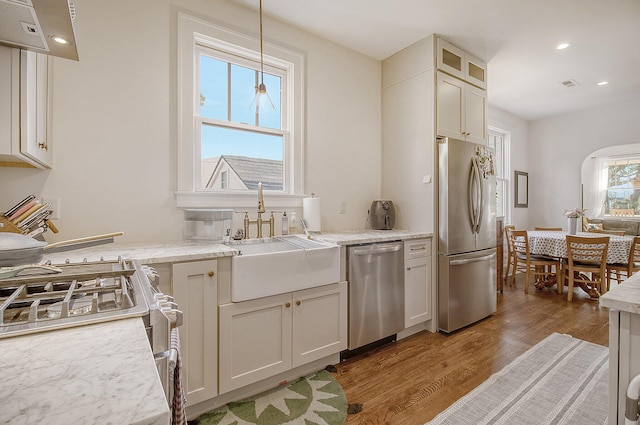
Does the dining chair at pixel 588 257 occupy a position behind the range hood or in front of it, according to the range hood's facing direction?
in front

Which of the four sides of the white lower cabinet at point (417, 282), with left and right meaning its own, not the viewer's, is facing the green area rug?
right

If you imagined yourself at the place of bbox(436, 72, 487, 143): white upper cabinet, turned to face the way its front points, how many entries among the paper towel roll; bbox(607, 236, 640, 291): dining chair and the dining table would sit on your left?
2

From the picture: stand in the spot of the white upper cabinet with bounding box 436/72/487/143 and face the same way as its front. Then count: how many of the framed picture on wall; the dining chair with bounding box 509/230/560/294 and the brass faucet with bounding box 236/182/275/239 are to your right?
1

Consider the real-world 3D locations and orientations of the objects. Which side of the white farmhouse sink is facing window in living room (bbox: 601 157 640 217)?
left

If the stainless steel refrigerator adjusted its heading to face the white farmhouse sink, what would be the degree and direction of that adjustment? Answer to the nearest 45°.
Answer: approximately 90° to its right

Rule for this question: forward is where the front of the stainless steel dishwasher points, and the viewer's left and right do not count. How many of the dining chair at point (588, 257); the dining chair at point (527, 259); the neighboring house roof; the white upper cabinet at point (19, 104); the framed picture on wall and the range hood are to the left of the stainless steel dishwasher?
3

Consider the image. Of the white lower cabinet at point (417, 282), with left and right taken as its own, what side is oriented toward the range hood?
right

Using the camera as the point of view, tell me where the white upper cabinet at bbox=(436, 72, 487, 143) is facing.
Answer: facing the viewer and to the right of the viewer

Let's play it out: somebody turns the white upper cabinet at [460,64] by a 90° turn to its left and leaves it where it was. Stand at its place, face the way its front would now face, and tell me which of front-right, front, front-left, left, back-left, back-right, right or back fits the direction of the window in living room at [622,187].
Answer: front

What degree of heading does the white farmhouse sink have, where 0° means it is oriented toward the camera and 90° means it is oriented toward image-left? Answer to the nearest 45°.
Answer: approximately 315°

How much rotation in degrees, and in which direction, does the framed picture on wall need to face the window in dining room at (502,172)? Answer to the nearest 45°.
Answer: approximately 90° to its right

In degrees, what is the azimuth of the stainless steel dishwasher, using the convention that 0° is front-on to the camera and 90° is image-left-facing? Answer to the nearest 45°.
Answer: approximately 315°

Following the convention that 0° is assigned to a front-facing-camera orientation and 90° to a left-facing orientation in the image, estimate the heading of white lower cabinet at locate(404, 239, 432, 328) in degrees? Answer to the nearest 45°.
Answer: approximately 315°

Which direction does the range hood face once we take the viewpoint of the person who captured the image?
facing to the right of the viewer
